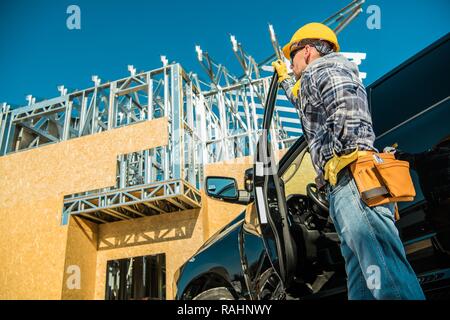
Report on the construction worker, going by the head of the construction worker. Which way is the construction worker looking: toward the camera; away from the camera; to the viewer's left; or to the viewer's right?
to the viewer's left

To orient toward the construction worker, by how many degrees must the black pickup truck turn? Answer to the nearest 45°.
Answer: approximately 135° to its left

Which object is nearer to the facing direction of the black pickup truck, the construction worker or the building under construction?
the building under construction

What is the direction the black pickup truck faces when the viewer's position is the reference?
facing away from the viewer and to the left of the viewer

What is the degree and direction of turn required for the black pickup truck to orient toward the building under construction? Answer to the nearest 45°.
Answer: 0° — it already faces it

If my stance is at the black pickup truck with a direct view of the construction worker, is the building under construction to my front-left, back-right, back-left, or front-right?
back-right
